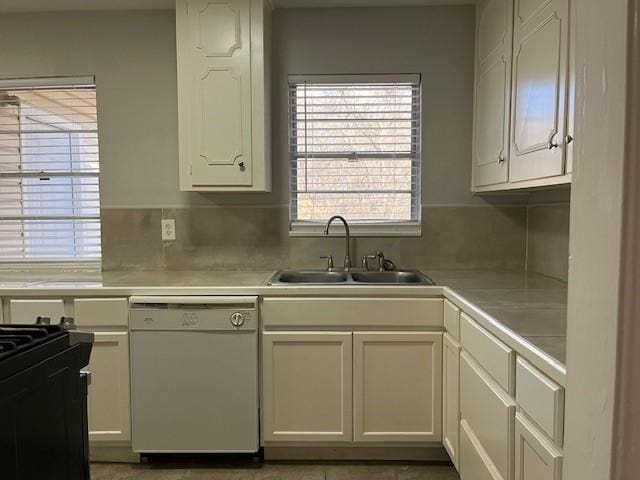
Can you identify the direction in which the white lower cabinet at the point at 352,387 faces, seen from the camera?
facing the viewer

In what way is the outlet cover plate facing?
toward the camera

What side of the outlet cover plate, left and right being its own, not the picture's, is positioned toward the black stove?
front

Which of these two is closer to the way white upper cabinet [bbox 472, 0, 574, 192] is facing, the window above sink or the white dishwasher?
the white dishwasher

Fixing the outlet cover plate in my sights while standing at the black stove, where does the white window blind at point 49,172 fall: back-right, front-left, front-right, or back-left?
front-left

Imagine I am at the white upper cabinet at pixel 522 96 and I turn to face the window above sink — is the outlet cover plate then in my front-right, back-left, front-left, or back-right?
front-left

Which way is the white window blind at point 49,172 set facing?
toward the camera

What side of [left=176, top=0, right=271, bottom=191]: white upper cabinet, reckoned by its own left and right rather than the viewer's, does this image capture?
front

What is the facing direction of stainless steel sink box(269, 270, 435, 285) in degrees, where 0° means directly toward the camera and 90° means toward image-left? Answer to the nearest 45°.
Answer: approximately 0°

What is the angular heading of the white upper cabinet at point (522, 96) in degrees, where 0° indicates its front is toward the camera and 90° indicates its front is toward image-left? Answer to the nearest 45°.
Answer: approximately 45°

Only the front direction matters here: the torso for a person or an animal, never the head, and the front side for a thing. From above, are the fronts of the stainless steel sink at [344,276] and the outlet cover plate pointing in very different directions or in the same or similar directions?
same or similar directions
